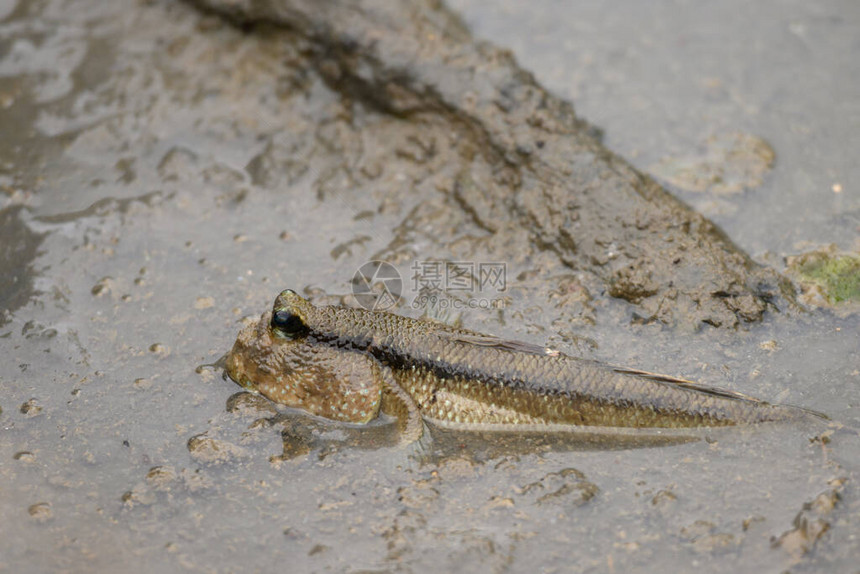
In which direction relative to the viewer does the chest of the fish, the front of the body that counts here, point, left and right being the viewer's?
facing to the left of the viewer
